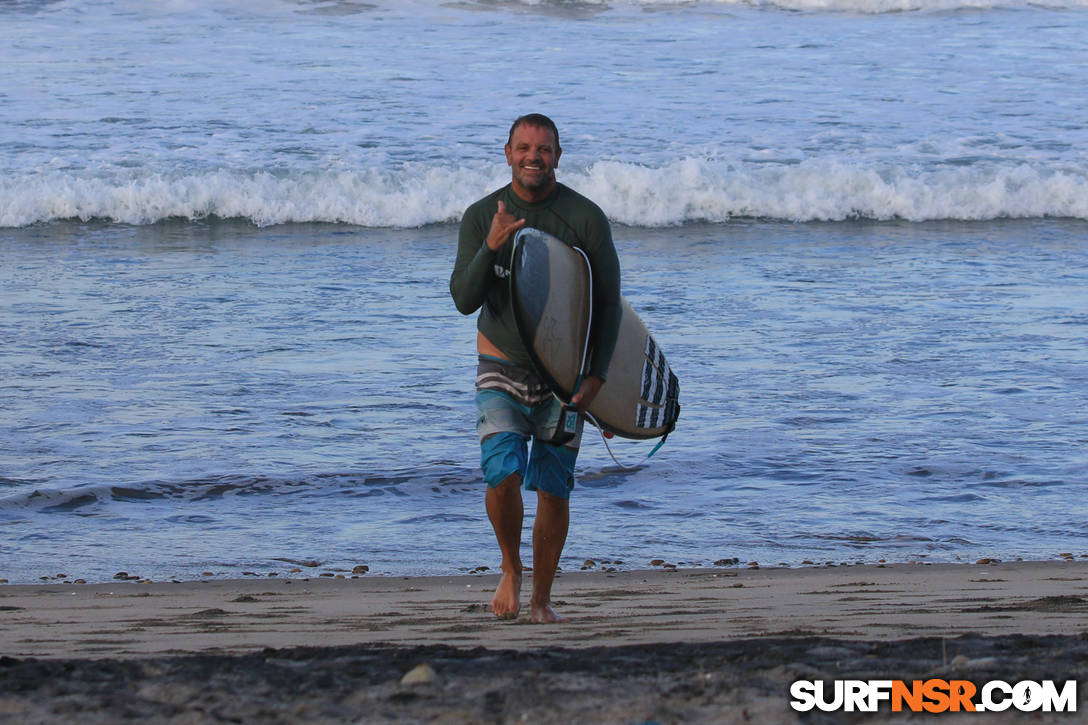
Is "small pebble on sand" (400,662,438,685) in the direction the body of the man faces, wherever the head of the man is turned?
yes

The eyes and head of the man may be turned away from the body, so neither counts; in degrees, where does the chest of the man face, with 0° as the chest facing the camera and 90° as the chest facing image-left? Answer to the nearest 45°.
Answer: approximately 0°
